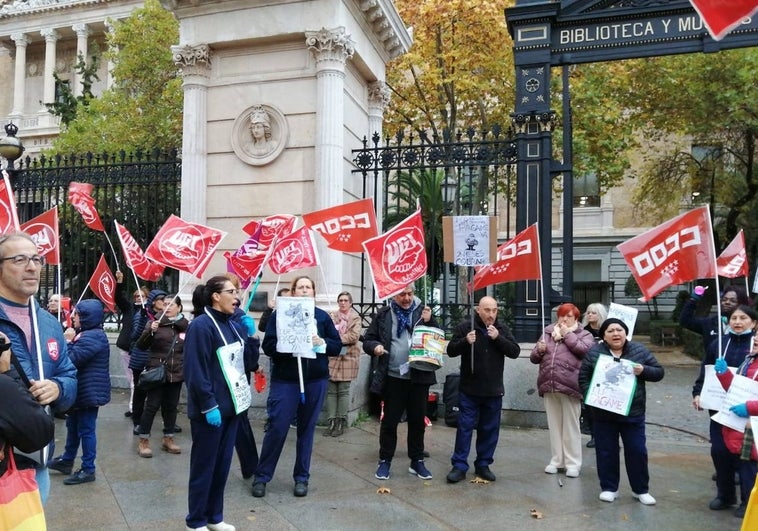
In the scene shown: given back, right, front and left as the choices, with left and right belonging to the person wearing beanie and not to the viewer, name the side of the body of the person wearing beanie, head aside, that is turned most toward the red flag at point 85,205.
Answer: right

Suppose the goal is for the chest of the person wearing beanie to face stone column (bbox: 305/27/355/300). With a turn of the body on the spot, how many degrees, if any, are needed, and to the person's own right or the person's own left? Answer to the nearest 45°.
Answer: approximately 135° to the person's own right

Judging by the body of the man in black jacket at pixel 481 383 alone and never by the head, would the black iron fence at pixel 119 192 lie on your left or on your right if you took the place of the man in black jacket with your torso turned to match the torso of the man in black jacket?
on your right

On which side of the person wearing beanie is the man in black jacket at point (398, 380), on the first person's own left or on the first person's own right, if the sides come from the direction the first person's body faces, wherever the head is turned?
on the first person's own right

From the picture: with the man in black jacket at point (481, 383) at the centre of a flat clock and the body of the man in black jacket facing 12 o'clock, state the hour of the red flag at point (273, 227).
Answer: The red flag is roughly at 4 o'clock from the man in black jacket.

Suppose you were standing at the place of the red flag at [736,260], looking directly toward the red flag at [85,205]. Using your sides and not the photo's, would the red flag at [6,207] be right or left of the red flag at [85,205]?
left

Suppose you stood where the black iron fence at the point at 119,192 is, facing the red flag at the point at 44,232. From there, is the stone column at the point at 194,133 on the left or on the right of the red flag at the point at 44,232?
left

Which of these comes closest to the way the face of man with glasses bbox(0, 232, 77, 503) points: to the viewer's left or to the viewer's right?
to the viewer's right

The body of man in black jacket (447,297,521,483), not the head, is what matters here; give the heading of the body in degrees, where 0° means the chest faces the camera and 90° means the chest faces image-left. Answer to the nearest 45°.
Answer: approximately 0°

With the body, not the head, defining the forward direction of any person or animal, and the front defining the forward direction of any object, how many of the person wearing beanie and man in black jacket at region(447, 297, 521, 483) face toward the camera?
2
